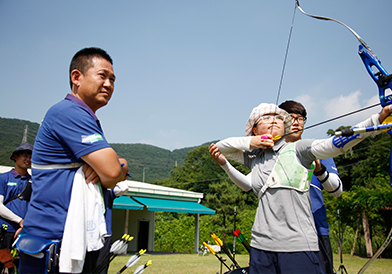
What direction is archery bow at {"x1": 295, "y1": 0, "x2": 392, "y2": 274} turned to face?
to the viewer's right

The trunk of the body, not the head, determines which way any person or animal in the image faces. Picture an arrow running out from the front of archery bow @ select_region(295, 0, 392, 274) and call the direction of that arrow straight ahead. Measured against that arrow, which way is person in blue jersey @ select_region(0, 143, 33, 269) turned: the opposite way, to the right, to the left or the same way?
the same way

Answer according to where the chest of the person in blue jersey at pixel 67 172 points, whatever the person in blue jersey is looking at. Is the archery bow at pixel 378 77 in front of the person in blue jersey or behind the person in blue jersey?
in front

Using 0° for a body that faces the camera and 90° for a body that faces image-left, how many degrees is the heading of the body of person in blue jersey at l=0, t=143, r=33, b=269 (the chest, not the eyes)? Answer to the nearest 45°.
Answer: approximately 315°

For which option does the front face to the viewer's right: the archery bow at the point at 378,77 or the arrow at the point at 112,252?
the archery bow

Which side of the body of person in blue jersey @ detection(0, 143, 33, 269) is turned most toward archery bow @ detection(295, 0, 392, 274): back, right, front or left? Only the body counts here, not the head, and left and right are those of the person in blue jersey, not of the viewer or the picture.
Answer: front

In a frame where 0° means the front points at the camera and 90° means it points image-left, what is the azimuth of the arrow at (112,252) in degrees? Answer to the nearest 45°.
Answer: approximately 90°

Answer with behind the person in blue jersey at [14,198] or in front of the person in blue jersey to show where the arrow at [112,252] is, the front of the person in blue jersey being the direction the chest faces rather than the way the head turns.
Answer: in front

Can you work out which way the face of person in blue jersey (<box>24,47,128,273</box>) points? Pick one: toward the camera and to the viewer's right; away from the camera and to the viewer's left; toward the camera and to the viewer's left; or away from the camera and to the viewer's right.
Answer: toward the camera and to the viewer's right
